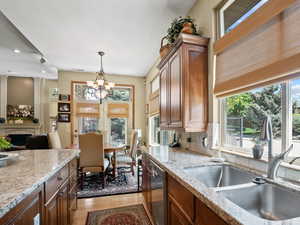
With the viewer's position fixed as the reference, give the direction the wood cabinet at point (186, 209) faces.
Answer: facing to the left of the viewer

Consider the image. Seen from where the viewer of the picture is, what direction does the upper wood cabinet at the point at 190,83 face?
facing to the left of the viewer

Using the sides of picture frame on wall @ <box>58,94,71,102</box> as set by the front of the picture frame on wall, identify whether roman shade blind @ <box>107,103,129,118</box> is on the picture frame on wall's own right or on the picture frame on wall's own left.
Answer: on the picture frame on wall's own left
